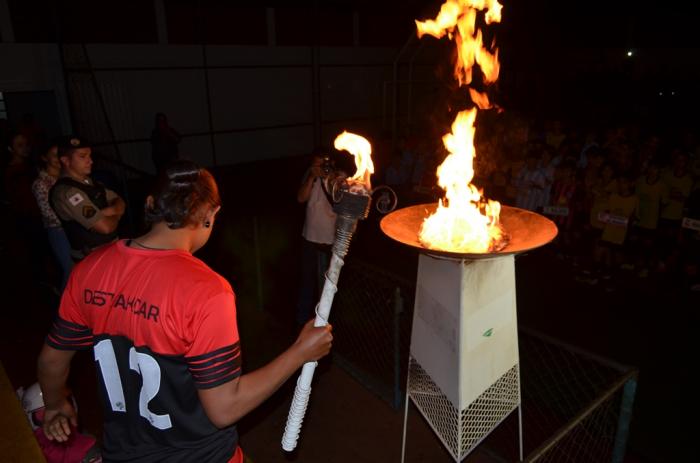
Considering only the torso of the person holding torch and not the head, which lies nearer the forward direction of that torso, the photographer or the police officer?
the photographer

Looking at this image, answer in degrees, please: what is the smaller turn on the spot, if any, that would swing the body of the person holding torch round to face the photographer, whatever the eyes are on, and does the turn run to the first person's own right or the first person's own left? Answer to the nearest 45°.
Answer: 0° — they already face them

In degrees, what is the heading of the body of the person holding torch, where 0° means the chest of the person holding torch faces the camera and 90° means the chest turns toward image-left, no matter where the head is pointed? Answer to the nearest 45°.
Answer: approximately 225°

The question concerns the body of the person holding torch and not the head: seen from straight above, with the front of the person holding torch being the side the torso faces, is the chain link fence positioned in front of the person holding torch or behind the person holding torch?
in front

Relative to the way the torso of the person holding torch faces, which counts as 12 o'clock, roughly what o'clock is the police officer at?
The police officer is roughly at 10 o'clock from the person holding torch.

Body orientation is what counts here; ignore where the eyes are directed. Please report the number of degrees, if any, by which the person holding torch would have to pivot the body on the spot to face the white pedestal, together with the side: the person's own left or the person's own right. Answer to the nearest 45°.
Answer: approximately 45° to the person's own right

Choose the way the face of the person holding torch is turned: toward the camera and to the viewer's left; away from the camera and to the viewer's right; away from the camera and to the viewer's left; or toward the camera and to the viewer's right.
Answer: away from the camera and to the viewer's right

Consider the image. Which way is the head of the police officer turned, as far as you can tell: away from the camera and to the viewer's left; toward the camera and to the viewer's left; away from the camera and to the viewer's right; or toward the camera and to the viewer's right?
toward the camera and to the viewer's right

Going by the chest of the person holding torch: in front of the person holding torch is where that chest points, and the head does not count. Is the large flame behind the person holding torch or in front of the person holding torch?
in front
